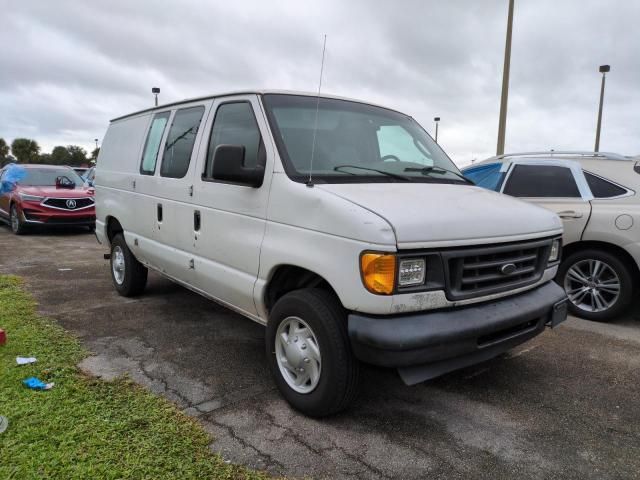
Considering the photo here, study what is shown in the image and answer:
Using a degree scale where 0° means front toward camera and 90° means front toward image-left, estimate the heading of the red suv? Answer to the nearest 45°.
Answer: approximately 315°

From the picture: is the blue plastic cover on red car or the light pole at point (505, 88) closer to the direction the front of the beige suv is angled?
the blue plastic cover on red car

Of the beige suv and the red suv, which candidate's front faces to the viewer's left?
the beige suv

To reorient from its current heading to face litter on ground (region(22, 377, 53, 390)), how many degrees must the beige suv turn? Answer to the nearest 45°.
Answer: approximately 45° to its left

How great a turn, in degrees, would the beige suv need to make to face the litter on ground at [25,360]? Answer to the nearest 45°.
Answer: approximately 45° to its left

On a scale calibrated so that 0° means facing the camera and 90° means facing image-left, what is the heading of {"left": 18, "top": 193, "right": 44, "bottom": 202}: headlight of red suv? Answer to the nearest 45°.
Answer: approximately 315°

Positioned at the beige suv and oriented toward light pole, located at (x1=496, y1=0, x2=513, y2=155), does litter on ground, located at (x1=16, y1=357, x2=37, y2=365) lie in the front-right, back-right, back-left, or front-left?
back-left

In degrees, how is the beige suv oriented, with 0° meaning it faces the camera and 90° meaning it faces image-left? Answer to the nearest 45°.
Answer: approximately 90°
